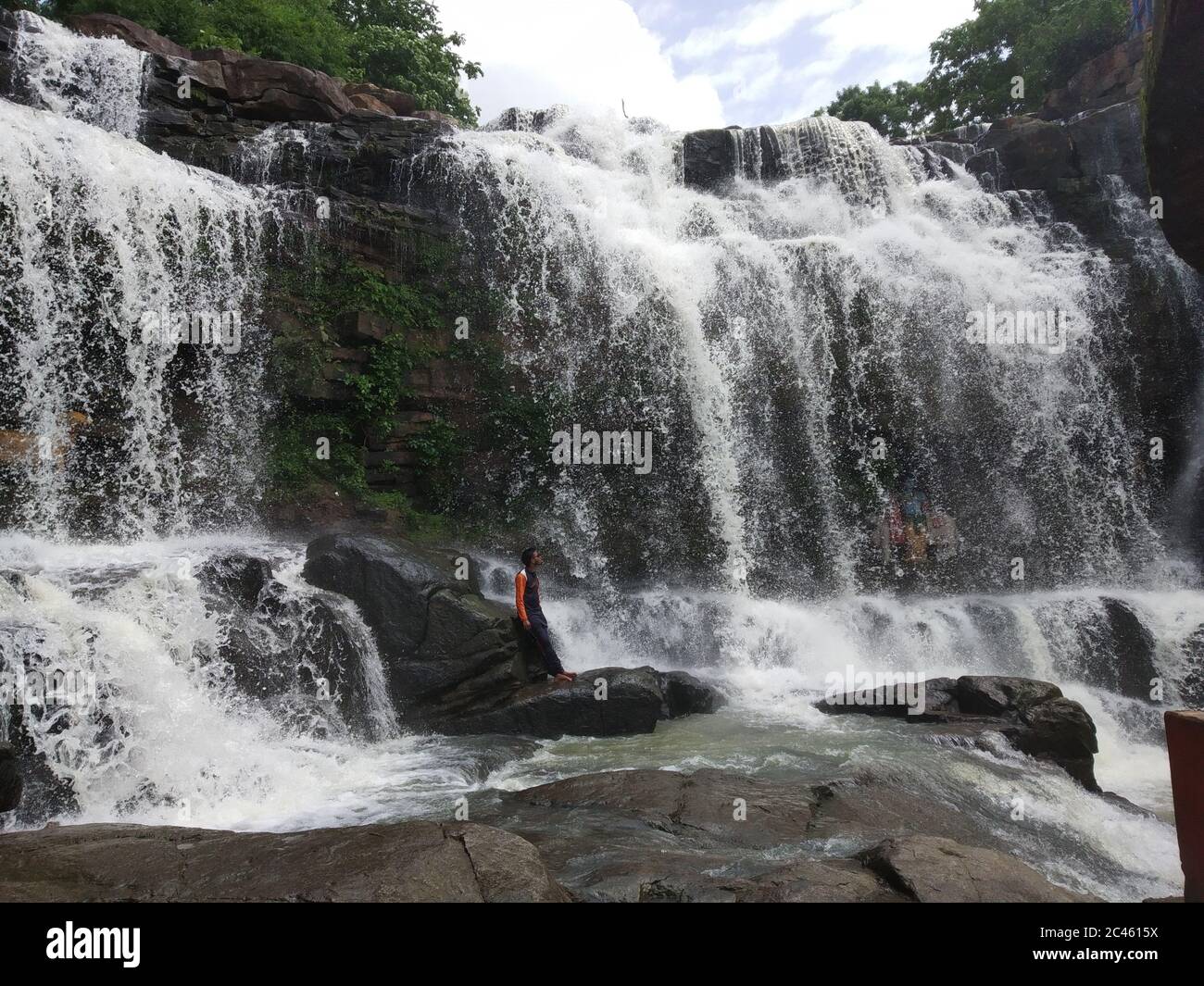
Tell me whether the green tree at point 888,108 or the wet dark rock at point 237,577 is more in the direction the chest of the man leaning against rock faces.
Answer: the green tree

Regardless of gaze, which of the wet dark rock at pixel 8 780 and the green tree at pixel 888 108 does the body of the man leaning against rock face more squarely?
the green tree

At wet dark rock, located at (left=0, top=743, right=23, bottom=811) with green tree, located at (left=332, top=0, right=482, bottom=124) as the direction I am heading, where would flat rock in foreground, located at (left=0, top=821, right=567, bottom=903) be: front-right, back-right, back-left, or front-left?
back-right

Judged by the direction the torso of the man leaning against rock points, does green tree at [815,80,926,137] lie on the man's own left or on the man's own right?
on the man's own left

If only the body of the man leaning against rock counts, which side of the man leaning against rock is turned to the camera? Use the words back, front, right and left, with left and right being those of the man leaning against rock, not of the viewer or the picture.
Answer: right

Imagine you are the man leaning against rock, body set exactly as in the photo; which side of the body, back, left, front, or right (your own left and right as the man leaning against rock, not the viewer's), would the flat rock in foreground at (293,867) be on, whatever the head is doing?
right

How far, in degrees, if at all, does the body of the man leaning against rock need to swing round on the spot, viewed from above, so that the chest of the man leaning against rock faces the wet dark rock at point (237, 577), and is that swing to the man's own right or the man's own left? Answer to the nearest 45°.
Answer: approximately 180°

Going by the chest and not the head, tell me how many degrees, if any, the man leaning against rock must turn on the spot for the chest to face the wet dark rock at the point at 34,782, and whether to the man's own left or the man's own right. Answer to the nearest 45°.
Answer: approximately 135° to the man's own right

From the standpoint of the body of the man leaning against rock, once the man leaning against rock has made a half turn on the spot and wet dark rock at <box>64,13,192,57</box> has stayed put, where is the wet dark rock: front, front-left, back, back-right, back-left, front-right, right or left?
front-right
